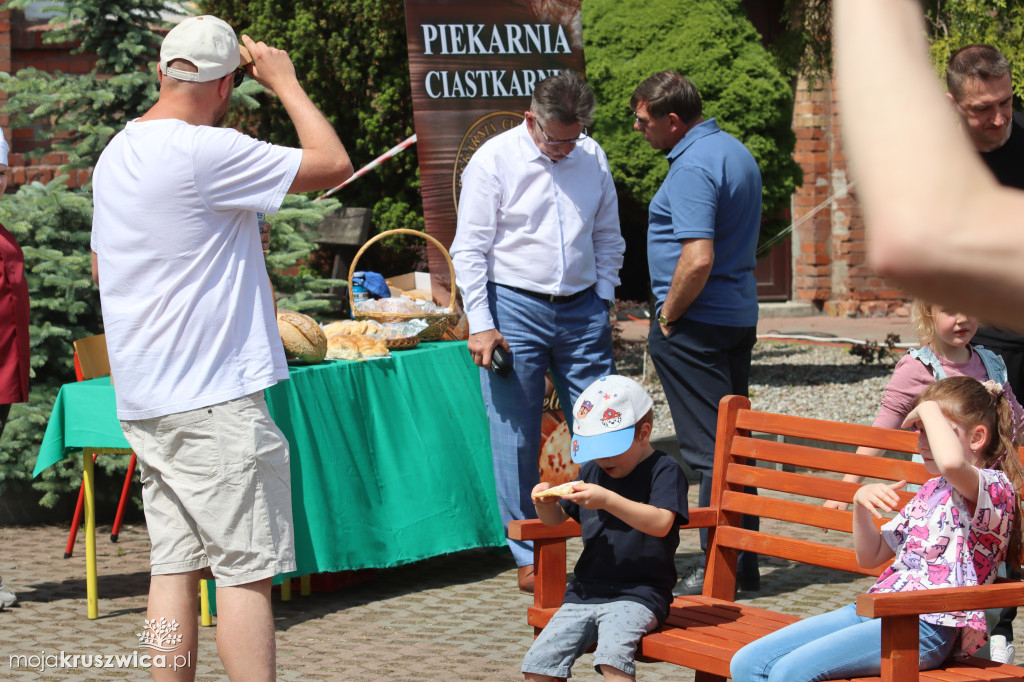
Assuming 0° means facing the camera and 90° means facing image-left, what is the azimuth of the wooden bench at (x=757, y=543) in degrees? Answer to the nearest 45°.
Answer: approximately 45°

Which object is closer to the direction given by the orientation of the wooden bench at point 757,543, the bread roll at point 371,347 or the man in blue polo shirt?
the bread roll

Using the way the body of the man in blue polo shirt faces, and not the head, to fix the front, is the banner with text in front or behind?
in front

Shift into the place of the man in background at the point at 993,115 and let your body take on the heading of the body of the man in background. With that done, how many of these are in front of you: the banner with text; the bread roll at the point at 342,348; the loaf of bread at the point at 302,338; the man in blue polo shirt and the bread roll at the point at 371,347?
5

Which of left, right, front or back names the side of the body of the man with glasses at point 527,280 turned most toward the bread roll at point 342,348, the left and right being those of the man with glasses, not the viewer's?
right

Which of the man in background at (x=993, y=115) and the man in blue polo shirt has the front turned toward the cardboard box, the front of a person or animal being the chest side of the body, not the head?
the man in blue polo shirt

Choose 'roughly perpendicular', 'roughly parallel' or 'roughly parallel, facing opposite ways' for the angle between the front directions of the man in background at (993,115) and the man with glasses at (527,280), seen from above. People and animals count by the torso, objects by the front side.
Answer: roughly parallel

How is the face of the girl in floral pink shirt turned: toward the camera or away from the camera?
toward the camera

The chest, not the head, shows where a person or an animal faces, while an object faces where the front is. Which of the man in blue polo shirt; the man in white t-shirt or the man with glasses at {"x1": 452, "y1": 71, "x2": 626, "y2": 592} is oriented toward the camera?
the man with glasses

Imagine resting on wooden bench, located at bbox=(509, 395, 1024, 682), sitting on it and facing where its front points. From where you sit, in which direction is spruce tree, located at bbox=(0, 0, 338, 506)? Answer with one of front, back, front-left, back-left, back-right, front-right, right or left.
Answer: right

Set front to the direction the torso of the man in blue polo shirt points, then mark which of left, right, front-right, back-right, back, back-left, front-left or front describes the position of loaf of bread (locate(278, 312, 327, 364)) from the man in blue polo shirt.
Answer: front-left

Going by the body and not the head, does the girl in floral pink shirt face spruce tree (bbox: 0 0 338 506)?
no

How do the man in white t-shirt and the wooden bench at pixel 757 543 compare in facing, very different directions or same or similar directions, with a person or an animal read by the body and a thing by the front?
very different directions

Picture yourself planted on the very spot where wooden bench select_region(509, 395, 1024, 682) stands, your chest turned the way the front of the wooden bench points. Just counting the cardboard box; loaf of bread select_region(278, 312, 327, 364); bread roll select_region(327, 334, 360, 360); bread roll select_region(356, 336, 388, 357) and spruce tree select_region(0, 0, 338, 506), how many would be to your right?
5

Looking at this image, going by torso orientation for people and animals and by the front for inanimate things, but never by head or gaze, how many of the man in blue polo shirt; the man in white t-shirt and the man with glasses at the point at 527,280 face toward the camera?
1

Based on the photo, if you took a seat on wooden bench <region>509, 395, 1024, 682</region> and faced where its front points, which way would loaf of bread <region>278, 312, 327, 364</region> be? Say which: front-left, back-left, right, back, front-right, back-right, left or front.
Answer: right

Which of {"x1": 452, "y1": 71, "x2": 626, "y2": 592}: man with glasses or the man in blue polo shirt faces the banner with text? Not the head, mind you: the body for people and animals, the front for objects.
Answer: the man in blue polo shirt

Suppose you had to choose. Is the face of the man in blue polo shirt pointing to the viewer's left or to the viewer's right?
to the viewer's left

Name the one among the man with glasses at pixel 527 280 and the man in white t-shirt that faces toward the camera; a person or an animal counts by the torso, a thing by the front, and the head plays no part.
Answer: the man with glasses

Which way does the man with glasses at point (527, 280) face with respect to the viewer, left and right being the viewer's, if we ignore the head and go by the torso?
facing the viewer
